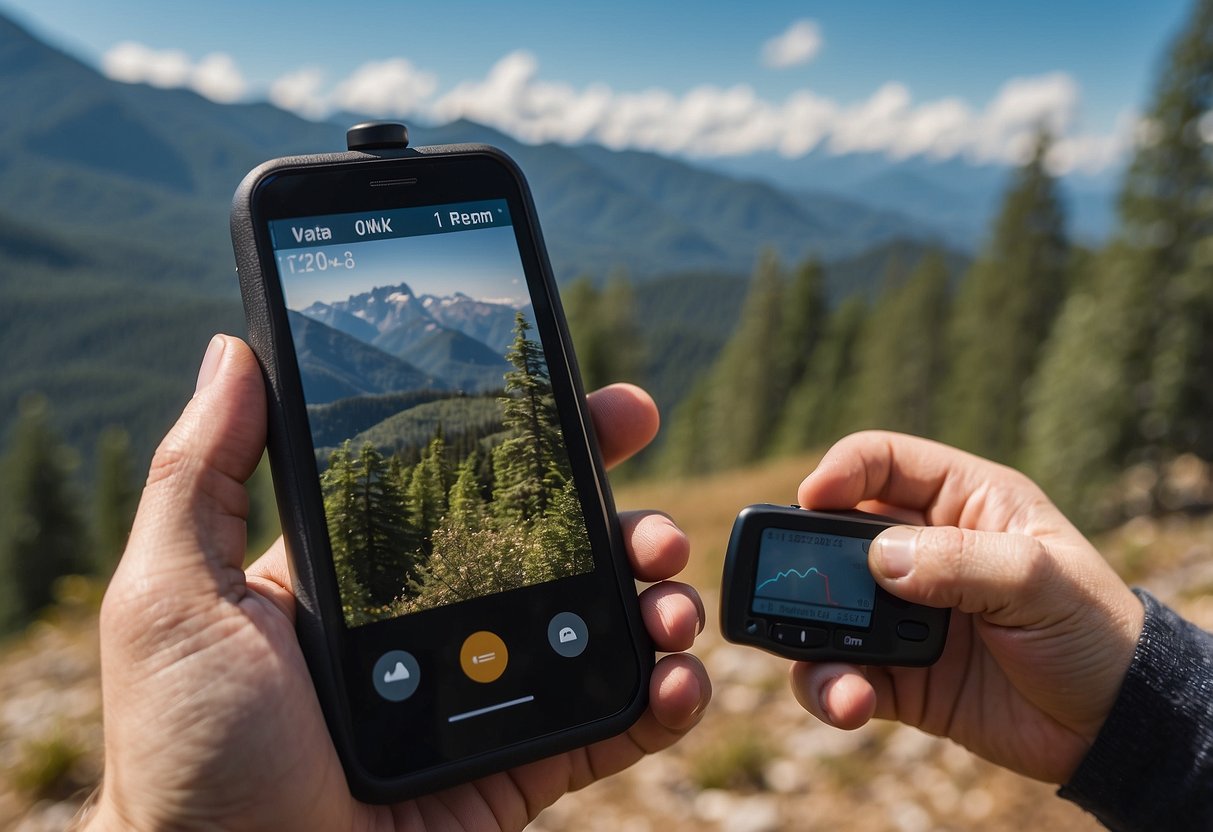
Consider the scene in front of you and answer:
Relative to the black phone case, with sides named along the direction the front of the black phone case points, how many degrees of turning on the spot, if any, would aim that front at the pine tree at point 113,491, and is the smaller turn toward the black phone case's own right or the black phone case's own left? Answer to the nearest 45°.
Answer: approximately 180°

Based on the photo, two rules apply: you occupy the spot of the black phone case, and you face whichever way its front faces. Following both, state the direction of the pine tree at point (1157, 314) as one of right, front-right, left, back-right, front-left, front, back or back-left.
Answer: back-left

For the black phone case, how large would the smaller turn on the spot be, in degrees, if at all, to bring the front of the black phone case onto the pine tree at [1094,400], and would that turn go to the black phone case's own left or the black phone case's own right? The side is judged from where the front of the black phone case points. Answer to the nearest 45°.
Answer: approximately 135° to the black phone case's own left

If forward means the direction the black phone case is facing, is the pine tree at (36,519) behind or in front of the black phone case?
behind

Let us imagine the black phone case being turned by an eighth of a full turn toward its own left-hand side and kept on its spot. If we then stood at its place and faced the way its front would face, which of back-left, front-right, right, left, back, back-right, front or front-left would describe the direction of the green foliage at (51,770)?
back

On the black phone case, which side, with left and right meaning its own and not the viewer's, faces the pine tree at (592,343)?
back

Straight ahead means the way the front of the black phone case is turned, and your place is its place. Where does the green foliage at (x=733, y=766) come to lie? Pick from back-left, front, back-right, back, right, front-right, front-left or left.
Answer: back-left

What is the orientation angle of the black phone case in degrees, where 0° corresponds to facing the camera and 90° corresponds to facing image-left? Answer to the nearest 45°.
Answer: approximately 0°

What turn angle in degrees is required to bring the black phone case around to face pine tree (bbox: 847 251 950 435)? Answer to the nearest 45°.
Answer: approximately 135° to its left
